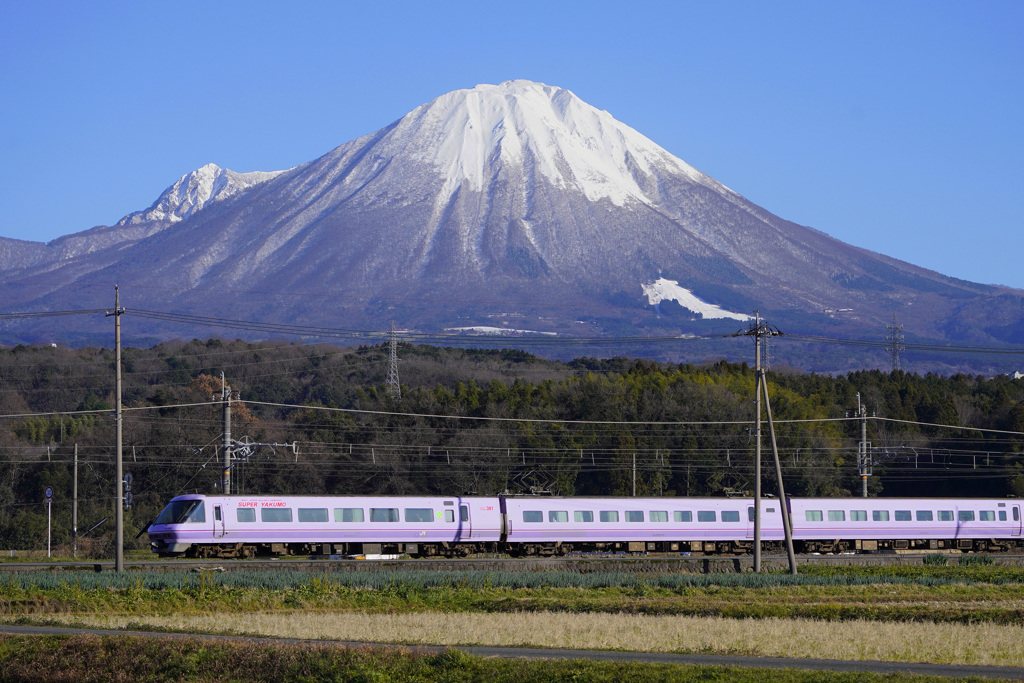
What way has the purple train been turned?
to the viewer's left
